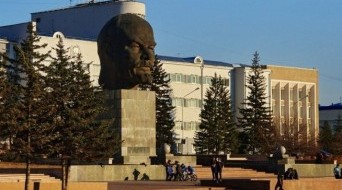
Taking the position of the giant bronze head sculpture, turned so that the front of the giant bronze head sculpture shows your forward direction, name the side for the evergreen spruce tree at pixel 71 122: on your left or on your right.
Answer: on your right

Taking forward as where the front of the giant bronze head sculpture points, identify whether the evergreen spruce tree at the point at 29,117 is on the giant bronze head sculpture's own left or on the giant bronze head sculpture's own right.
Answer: on the giant bronze head sculpture's own right

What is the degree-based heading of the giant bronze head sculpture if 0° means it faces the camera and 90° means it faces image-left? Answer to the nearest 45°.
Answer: approximately 315°
